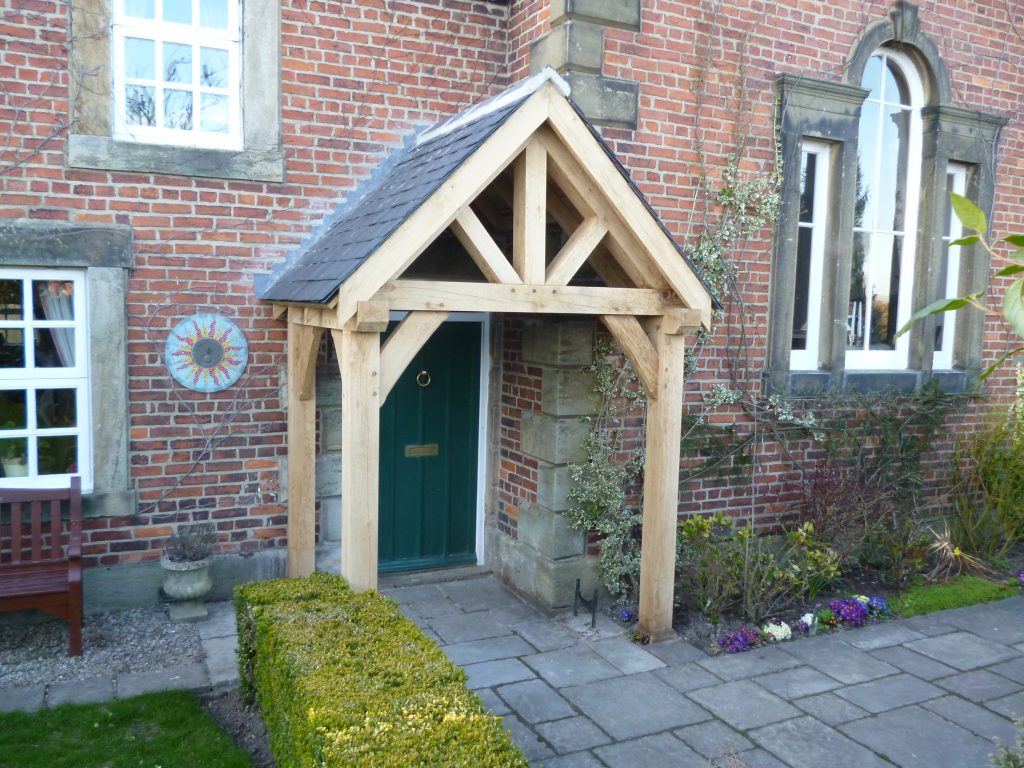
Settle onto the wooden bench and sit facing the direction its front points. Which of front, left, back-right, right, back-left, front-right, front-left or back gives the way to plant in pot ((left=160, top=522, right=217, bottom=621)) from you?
left

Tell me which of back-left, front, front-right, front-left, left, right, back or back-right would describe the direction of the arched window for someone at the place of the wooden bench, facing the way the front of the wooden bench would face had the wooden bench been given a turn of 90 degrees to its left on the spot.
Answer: front

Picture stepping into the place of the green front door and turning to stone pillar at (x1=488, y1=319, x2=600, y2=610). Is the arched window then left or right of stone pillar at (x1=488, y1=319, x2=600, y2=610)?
left

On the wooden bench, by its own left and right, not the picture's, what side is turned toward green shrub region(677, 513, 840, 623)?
left

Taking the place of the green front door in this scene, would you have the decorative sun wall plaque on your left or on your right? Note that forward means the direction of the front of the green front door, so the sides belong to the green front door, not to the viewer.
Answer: on your right

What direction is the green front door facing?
toward the camera

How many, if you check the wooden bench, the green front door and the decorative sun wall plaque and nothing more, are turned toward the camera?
3

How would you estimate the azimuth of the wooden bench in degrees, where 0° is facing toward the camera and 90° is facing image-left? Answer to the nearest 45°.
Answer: approximately 0°

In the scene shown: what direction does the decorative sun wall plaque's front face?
toward the camera

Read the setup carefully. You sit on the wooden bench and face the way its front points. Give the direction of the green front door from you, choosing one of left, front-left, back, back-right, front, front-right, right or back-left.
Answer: left

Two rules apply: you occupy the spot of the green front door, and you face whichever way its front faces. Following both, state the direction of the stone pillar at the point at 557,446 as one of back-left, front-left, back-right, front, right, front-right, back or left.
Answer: front-left

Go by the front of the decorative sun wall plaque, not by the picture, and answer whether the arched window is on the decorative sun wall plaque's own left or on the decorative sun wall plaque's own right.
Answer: on the decorative sun wall plaque's own left
